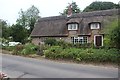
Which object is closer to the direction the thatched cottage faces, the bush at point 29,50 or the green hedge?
the green hedge

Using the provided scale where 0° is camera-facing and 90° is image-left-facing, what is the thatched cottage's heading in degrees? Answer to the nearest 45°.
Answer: approximately 0°

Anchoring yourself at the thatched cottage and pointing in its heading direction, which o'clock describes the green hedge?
The green hedge is roughly at 12 o'clock from the thatched cottage.

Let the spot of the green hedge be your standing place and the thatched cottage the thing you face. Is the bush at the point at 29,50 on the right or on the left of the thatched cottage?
left
